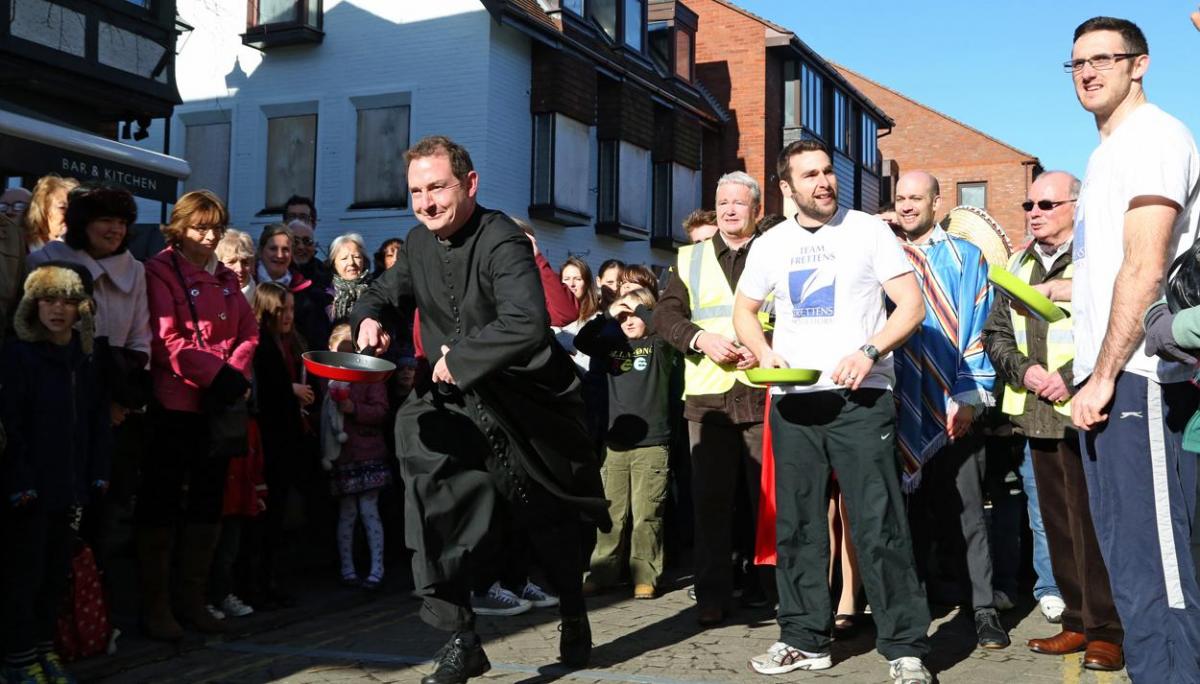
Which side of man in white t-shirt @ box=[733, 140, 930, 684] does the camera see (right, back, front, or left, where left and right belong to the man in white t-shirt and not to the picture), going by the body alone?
front

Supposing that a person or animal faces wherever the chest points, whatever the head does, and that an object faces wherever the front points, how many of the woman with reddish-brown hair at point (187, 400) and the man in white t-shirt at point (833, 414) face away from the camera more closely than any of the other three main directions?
0

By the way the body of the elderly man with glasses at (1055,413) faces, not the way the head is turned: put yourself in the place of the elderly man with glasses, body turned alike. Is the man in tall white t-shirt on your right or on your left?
on your left

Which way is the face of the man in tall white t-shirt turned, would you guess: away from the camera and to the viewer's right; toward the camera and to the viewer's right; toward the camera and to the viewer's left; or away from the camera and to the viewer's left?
toward the camera and to the viewer's left

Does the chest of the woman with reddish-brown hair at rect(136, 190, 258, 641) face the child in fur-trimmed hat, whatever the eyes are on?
no

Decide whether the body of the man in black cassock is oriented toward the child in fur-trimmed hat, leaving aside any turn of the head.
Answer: no

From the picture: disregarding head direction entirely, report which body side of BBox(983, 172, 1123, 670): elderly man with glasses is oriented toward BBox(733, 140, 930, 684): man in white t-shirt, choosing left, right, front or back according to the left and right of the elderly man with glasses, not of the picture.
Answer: front

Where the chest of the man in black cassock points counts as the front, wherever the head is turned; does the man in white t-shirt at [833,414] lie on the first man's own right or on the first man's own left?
on the first man's own left

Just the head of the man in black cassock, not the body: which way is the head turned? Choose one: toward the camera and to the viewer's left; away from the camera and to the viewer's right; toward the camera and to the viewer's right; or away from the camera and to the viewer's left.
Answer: toward the camera and to the viewer's left

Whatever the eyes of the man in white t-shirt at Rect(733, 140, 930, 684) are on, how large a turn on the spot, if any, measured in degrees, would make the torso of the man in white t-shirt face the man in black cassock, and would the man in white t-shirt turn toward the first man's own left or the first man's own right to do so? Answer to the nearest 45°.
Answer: approximately 90° to the first man's own right

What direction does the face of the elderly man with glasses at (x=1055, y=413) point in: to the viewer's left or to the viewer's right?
to the viewer's left

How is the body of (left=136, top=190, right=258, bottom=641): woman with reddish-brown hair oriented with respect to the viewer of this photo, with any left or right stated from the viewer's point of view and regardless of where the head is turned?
facing the viewer and to the right of the viewer

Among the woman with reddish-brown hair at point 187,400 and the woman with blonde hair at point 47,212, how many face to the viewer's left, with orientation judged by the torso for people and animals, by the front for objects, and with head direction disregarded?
0

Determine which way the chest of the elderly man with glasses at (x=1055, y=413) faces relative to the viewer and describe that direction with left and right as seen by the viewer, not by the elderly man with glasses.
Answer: facing the viewer and to the left of the viewer

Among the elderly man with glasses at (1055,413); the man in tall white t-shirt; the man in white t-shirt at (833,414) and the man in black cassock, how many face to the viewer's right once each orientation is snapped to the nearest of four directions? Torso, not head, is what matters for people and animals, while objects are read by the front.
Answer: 0
